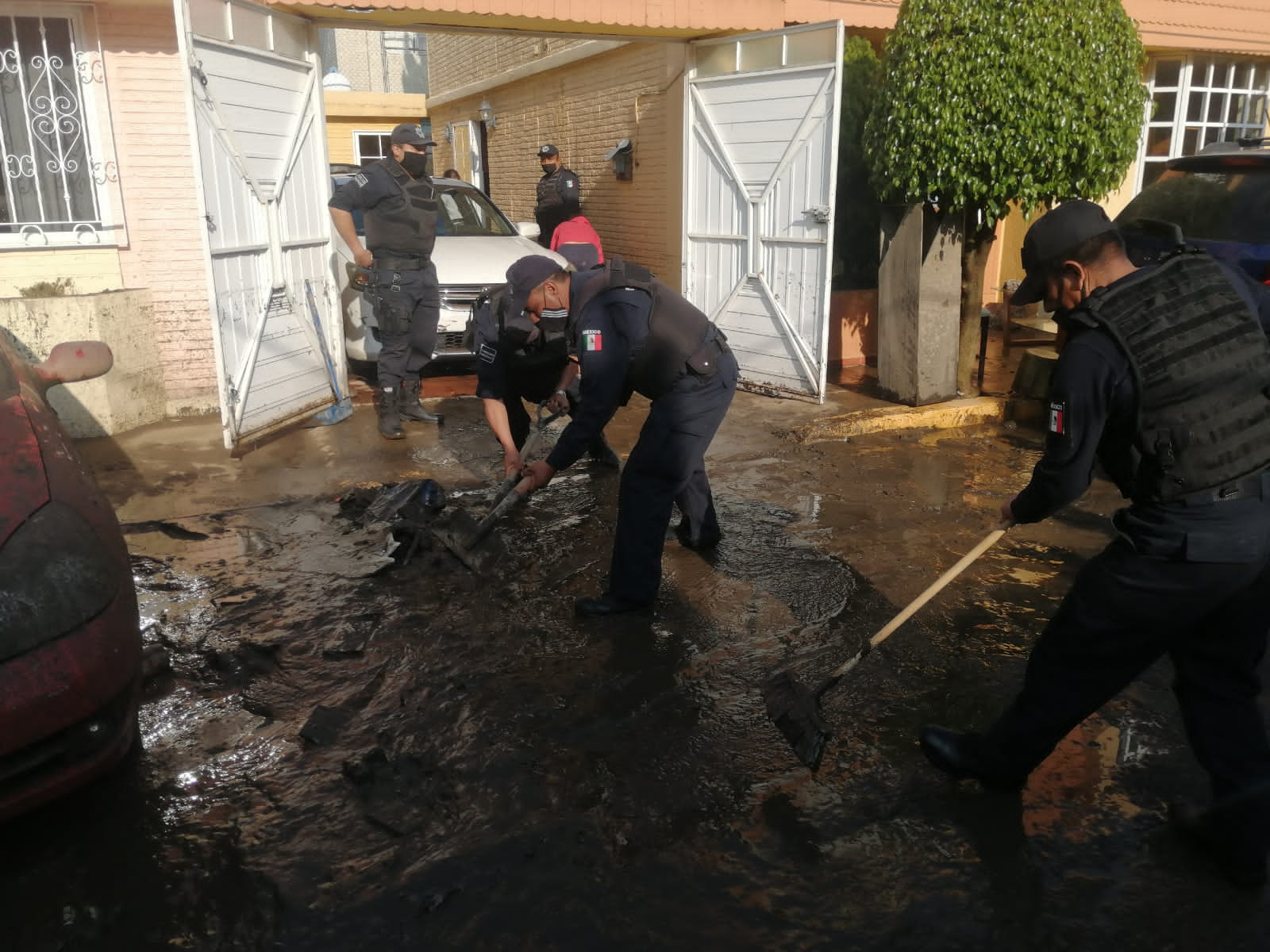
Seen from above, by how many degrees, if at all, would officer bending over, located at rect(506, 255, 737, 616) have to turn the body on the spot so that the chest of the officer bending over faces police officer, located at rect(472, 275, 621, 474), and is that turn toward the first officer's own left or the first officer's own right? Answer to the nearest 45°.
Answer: approximately 45° to the first officer's own right

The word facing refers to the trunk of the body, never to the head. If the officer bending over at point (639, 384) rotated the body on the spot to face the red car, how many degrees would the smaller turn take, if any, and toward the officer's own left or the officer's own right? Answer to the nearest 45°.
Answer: approximately 45° to the officer's own left

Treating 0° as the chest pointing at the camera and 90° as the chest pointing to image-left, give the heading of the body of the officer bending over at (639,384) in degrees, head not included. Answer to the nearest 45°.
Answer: approximately 90°

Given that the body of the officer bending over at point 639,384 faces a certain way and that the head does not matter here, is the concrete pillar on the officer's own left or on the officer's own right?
on the officer's own right

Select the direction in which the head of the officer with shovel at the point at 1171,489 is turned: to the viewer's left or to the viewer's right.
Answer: to the viewer's left

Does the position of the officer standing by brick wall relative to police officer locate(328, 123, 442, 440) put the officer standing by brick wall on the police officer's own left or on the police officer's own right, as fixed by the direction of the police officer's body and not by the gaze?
on the police officer's own left

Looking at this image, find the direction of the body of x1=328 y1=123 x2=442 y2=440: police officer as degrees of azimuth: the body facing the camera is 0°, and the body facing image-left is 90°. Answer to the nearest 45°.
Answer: approximately 315°

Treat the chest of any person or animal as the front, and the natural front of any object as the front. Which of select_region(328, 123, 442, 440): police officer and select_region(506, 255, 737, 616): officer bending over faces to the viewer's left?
the officer bending over
